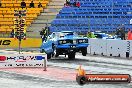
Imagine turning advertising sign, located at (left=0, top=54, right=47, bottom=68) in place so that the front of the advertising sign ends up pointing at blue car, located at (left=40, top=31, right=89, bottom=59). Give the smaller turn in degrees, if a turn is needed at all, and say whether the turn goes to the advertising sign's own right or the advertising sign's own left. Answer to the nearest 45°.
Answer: approximately 135° to the advertising sign's own left

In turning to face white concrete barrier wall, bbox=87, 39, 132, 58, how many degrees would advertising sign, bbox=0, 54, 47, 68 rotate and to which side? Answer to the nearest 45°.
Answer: approximately 135° to its left

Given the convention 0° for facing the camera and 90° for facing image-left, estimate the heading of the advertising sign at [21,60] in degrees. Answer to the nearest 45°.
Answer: approximately 0°

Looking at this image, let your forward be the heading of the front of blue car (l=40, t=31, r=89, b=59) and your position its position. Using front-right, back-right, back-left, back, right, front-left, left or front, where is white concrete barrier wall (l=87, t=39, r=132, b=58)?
left

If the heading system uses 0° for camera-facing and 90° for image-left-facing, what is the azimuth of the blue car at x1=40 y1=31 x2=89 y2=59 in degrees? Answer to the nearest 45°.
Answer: approximately 315°

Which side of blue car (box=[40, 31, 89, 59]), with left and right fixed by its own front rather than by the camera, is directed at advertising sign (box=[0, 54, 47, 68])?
right
